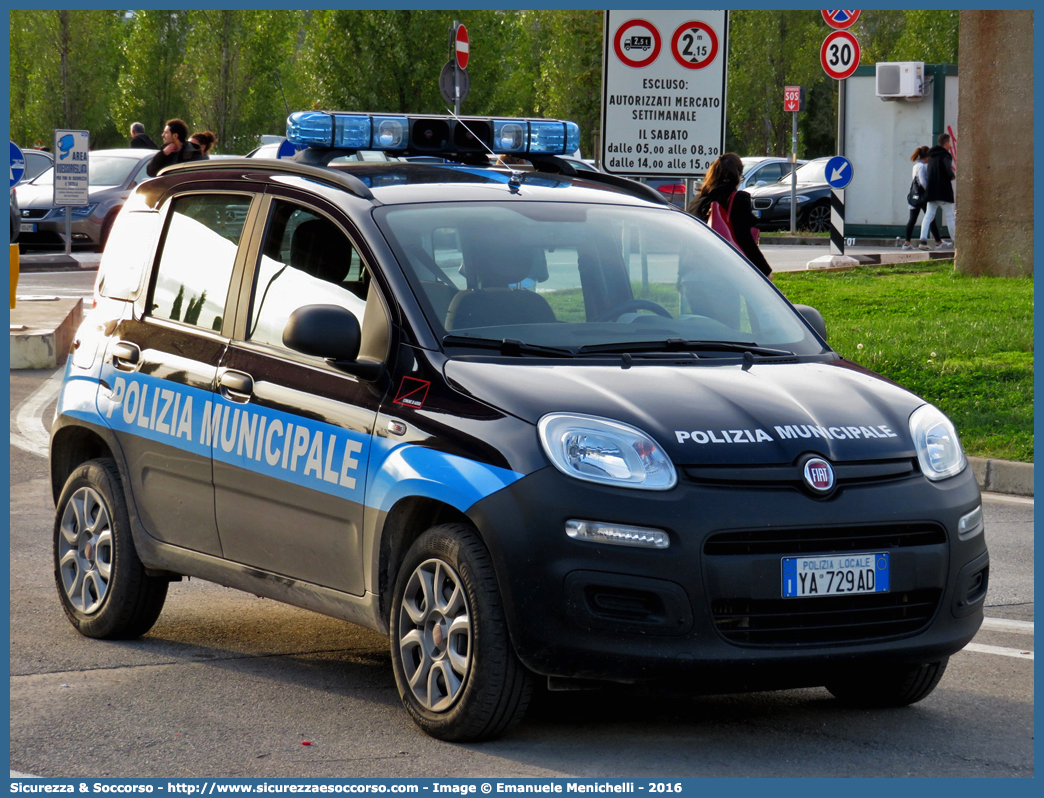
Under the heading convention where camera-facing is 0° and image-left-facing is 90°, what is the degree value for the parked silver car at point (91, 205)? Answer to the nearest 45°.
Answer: approximately 45°

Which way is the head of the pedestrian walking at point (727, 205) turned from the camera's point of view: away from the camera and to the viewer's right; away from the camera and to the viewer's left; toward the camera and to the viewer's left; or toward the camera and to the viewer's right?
away from the camera and to the viewer's right

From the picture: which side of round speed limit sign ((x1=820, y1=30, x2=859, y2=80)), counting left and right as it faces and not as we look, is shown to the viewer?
front

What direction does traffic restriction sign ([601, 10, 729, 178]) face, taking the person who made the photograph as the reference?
facing the viewer

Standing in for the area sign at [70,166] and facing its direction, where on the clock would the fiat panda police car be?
The fiat panda police car is roughly at 12 o'clock from the area sign.

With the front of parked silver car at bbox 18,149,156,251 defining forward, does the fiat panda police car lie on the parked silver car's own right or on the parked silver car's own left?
on the parked silver car's own left

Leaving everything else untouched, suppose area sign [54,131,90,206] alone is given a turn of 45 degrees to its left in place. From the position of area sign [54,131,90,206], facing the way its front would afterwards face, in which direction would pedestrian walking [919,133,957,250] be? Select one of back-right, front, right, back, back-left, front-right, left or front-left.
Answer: front-left

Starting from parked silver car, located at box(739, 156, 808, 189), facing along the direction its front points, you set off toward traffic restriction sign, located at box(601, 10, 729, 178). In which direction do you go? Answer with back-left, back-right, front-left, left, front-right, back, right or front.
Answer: front-left

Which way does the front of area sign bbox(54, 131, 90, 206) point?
toward the camera
